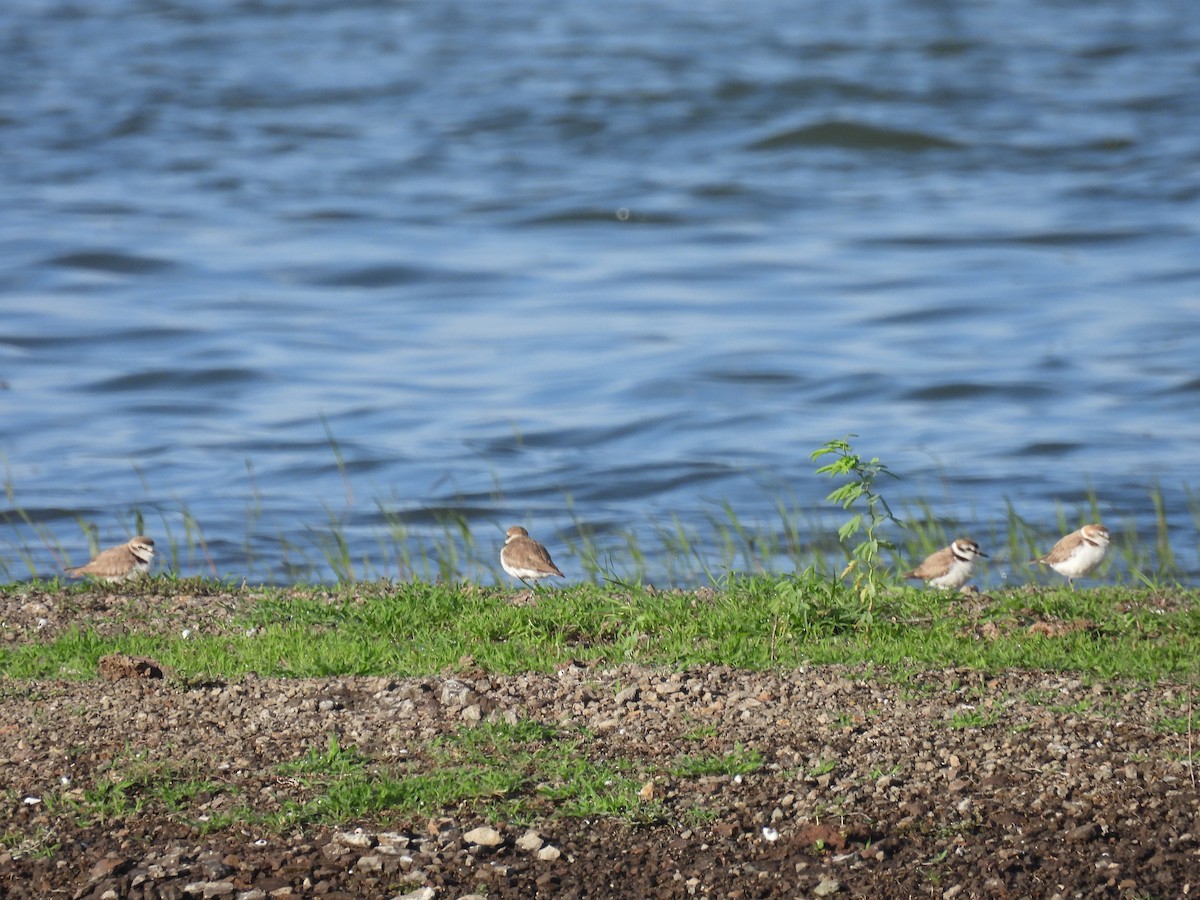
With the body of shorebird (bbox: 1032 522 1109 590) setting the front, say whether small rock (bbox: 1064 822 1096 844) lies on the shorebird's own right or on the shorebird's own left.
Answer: on the shorebird's own right

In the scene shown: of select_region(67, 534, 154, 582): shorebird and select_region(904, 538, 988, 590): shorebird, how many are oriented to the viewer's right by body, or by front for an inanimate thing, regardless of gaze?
2

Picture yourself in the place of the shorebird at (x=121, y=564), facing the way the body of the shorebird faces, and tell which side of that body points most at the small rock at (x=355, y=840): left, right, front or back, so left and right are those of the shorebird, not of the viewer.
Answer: right

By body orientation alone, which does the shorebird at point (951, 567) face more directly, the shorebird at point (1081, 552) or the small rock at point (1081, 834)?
the shorebird

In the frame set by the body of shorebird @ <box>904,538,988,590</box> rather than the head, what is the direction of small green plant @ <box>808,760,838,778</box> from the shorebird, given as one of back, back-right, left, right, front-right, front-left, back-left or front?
right

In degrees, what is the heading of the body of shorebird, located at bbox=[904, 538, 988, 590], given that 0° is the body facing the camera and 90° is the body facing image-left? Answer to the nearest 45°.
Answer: approximately 270°

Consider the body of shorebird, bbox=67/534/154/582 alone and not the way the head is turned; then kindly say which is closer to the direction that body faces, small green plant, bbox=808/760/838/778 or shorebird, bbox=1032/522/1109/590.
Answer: the shorebird

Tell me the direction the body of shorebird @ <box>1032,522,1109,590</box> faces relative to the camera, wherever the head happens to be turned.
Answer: to the viewer's right

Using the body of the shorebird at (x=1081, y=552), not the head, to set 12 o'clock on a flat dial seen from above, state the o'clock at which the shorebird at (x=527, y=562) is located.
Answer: the shorebird at (x=527, y=562) is roughly at 5 o'clock from the shorebird at (x=1081, y=552).

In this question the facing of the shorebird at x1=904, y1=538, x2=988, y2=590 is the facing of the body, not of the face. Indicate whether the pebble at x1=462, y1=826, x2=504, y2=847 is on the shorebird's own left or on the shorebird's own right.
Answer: on the shorebird's own right

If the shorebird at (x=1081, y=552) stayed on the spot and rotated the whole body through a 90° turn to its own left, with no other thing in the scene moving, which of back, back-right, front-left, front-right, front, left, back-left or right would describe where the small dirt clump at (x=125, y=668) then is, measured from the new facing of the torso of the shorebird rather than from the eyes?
back-left

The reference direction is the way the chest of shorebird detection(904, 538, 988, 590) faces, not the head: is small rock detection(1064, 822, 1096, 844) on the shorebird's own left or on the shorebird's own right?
on the shorebird's own right

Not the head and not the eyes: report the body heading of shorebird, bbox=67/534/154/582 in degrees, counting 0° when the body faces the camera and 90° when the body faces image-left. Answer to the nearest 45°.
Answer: approximately 270°
